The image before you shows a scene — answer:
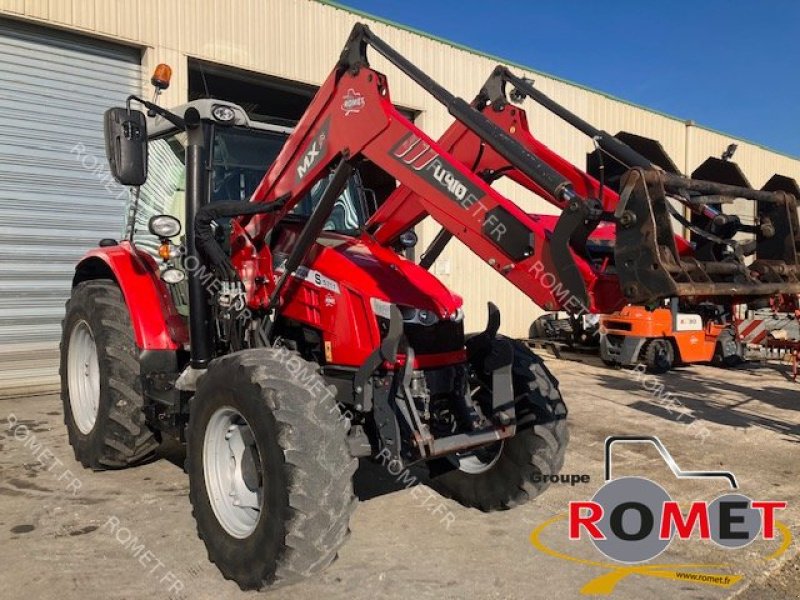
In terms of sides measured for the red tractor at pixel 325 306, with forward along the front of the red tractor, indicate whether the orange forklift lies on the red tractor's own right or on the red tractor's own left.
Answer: on the red tractor's own left

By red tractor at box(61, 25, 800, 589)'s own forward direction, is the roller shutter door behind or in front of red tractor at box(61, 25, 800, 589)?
behind

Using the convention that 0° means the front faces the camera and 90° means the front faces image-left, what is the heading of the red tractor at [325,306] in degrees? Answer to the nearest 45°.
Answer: approximately 315°
